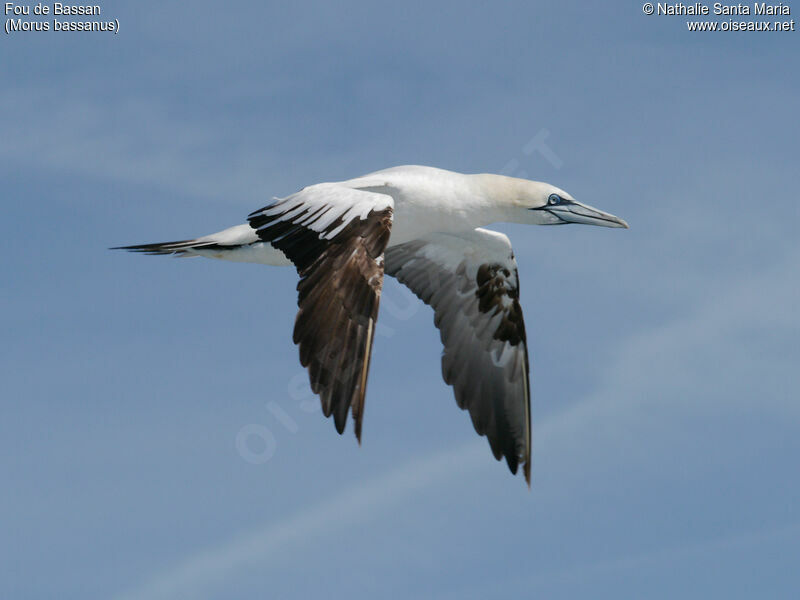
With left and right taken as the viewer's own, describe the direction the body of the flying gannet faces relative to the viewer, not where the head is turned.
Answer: facing to the right of the viewer
